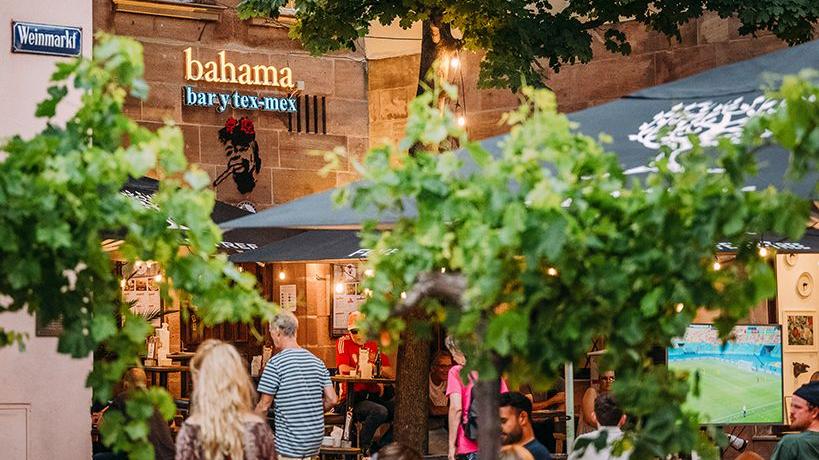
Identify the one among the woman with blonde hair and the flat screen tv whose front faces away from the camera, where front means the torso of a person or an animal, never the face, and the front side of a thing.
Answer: the woman with blonde hair

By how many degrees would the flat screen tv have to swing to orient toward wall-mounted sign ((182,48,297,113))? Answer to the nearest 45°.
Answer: approximately 135° to its right

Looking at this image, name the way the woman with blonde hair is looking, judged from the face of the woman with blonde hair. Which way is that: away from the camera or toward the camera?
away from the camera

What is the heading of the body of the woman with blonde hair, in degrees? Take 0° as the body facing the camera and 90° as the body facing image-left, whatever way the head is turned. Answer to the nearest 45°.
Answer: approximately 180°

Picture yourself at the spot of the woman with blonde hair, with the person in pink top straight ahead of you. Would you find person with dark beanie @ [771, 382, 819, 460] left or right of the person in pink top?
right

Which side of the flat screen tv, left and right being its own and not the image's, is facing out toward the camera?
front

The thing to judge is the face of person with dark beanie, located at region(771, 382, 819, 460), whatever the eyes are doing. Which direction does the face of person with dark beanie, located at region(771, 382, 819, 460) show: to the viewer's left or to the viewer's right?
to the viewer's left

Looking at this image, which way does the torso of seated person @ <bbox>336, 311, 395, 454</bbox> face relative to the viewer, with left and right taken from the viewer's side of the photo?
facing the viewer and to the right of the viewer

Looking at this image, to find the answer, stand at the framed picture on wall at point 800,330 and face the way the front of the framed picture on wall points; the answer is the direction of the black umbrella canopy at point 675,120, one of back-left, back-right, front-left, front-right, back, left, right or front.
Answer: front

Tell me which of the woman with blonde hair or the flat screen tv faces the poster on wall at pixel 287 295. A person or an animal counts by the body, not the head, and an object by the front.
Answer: the woman with blonde hair
